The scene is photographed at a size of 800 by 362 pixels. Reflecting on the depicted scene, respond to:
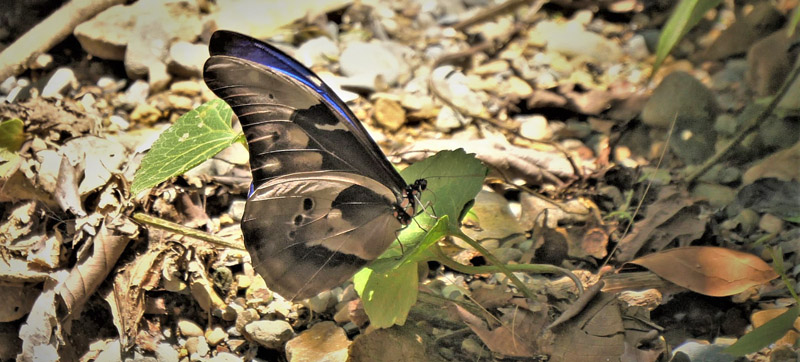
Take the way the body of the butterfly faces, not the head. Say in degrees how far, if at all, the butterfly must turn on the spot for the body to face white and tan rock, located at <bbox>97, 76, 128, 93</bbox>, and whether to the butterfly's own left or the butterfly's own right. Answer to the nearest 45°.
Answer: approximately 135° to the butterfly's own left

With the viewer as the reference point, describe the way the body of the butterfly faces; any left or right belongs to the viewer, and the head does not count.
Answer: facing to the right of the viewer

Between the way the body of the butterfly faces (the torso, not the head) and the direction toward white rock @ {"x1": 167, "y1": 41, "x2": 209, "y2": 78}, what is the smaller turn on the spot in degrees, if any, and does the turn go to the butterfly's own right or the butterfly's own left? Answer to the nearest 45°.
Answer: approximately 90° to the butterfly's own left

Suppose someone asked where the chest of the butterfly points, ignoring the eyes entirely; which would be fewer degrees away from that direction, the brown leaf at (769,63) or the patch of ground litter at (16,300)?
the brown leaf

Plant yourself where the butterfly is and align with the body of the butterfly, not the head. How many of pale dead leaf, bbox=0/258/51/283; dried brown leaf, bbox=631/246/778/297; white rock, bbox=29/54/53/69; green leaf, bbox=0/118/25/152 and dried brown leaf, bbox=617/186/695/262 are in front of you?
2

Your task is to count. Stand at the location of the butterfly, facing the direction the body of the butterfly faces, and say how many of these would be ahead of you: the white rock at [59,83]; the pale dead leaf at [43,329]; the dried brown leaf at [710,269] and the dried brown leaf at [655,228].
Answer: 2

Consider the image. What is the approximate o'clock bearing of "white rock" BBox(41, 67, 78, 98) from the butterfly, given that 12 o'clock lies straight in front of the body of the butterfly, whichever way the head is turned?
The white rock is roughly at 8 o'clock from the butterfly.

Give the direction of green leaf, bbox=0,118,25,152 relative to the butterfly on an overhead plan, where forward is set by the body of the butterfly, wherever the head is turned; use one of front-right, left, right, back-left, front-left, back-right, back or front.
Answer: back-left

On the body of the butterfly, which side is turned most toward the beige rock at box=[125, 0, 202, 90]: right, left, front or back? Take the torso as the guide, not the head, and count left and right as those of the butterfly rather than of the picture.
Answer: left

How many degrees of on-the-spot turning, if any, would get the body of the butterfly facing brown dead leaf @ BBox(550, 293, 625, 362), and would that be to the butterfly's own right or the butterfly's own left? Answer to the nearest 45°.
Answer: approximately 45° to the butterfly's own right

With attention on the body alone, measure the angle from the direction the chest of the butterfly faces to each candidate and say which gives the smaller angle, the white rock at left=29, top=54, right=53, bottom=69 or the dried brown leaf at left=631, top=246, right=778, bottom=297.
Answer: the dried brown leaf

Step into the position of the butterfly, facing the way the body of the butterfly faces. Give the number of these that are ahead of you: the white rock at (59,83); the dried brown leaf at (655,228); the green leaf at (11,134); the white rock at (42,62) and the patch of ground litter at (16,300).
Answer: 1
